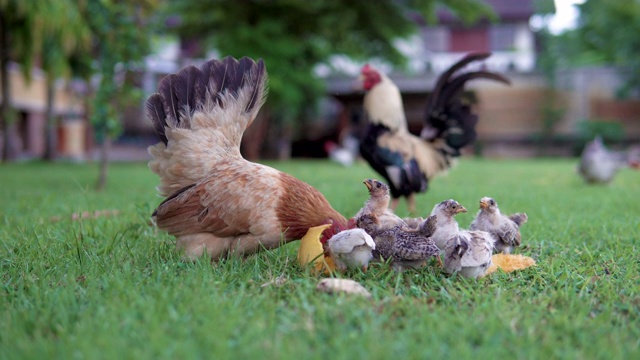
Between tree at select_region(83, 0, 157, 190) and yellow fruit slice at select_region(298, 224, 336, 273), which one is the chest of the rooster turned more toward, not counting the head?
the tree

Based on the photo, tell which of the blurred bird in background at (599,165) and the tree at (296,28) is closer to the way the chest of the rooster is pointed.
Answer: the tree

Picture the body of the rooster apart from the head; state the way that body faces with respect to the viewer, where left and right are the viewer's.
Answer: facing to the left of the viewer

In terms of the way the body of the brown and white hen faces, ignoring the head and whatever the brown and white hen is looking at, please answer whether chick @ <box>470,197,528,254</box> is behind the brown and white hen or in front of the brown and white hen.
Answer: in front

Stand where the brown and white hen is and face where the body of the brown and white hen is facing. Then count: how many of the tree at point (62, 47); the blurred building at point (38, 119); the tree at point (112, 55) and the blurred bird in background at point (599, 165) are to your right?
0

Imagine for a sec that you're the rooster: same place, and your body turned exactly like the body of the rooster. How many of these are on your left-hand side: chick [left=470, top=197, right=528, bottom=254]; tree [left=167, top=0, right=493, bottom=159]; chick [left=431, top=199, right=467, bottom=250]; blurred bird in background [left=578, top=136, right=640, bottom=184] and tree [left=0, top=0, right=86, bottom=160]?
2

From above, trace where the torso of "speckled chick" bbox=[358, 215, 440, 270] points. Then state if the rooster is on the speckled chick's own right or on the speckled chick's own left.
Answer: on the speckled chick's own right

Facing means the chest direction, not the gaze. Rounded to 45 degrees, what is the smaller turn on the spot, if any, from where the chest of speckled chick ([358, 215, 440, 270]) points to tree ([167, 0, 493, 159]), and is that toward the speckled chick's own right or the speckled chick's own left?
approximately 90° to the speckled chick's own right

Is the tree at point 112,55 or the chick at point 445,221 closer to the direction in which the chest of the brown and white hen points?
the chick

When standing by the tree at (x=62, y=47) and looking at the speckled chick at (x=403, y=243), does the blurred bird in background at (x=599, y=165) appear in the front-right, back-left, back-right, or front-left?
front-left
